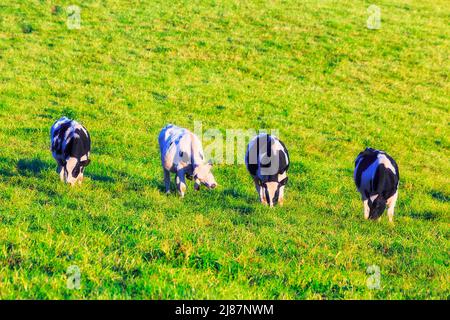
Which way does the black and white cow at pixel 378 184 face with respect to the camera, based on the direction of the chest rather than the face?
toward the camera

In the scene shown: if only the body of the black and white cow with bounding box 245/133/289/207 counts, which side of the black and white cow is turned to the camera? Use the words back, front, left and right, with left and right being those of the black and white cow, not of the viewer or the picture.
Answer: front

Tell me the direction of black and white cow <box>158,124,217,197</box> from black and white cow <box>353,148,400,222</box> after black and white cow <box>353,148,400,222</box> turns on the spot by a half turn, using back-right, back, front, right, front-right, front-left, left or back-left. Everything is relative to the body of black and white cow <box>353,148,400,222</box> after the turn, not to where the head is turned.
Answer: left

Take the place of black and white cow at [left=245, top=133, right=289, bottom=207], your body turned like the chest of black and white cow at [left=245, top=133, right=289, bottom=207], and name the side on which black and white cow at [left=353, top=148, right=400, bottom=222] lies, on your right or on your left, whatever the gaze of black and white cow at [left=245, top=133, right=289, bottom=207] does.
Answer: on your left

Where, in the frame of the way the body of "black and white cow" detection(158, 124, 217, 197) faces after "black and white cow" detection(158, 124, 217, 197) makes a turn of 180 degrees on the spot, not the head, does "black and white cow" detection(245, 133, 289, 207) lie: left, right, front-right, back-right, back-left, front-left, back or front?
back-right

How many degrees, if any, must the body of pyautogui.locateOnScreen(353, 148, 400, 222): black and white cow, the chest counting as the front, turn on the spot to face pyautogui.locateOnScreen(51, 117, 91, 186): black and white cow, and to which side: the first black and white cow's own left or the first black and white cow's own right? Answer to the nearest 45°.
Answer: approximately 90° to the first black and white cow's own right

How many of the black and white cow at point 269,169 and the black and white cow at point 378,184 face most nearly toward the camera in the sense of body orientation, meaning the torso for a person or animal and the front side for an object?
2

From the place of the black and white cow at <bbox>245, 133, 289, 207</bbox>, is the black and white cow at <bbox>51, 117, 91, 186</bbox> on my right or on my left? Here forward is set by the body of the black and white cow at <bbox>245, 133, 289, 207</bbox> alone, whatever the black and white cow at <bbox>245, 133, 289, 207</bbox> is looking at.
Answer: on my right
